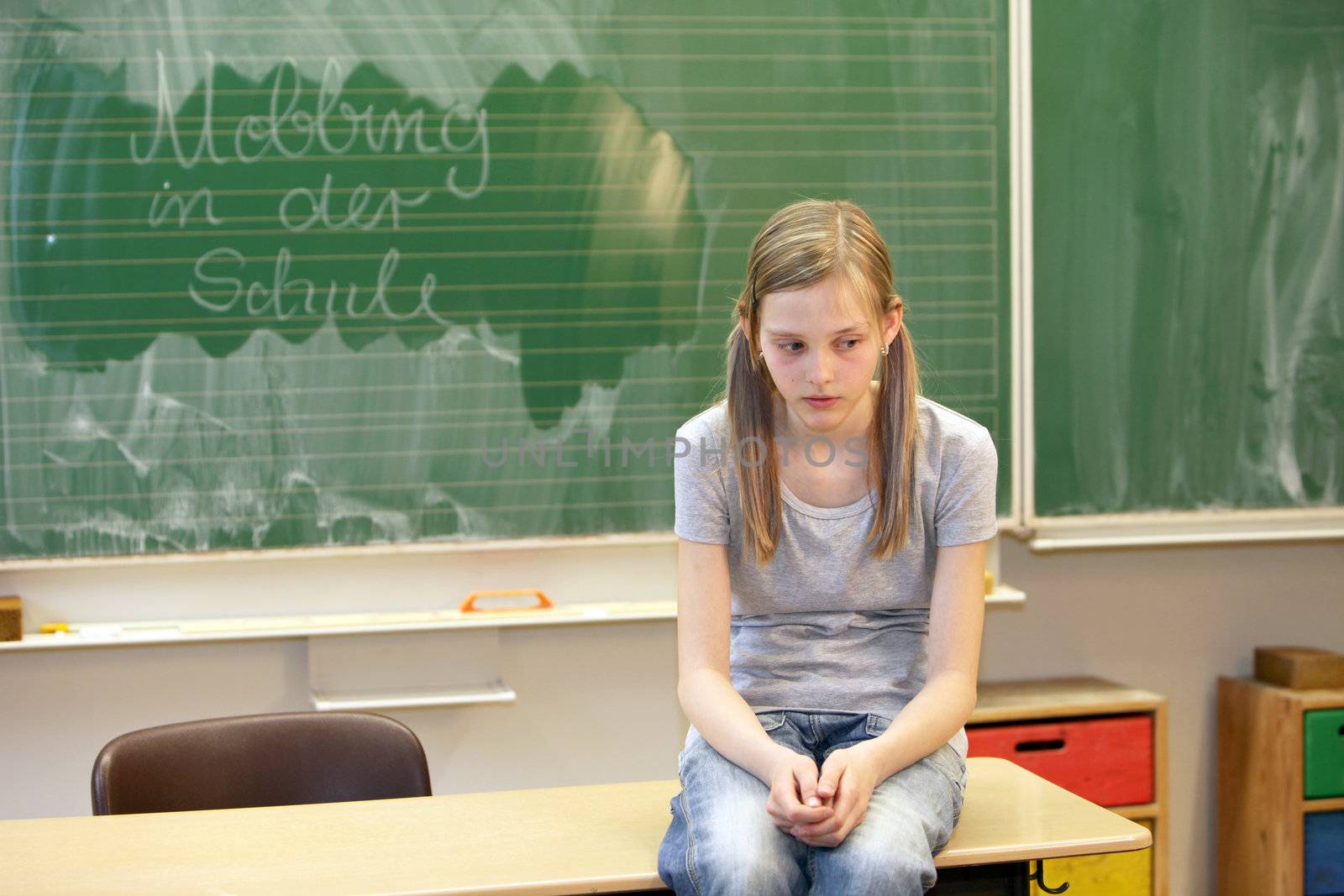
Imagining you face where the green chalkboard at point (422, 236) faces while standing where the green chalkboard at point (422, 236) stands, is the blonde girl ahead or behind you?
ahead

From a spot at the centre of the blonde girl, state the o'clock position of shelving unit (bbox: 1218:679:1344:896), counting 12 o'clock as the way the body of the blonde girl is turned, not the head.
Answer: The shelving unit is roughly at 7 o'clock from the blonde girl.

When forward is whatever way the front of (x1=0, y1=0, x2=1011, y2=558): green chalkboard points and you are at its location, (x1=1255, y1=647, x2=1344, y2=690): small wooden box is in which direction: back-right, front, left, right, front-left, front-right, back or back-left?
left

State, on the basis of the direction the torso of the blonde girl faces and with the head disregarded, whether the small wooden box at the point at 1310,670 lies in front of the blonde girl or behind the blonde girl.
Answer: behind

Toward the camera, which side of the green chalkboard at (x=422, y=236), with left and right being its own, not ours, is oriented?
front

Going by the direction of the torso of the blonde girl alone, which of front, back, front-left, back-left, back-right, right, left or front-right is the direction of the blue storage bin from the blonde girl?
back-left

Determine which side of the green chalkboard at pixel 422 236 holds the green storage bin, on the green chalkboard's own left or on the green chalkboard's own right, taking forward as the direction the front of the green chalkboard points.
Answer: on the green chalkboard's own left

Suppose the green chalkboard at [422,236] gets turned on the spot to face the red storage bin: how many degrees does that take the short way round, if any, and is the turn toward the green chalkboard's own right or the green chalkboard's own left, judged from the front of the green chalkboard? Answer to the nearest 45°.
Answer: approximately 90° to the green chalkboard's own left

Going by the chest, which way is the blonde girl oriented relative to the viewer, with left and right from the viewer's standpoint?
facing the viewer

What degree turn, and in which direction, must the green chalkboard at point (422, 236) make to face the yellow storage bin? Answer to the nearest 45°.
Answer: approximately 90° to its left

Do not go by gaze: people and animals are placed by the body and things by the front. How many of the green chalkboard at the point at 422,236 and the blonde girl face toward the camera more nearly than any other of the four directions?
2

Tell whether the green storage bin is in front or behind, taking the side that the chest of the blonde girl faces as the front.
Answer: behind
